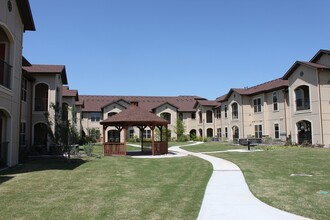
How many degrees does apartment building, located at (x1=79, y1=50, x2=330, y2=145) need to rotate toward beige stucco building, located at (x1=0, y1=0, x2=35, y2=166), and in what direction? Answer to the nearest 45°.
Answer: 0° — it already faces it

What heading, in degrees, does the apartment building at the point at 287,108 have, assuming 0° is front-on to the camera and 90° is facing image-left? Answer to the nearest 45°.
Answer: approximately 45°

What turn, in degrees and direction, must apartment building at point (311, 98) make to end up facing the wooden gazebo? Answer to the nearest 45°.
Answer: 0° — it already faces it

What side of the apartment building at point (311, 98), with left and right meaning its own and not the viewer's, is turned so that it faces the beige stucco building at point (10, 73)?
front

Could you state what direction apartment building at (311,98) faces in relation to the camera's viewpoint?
facing the viewer and to the left of the viewer

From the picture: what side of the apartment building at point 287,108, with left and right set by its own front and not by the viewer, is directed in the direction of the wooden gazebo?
front
